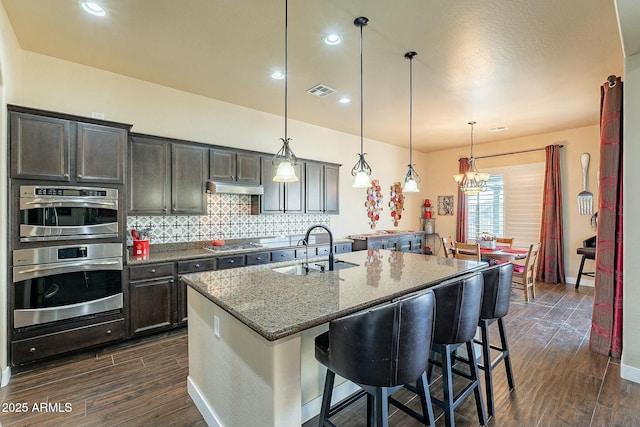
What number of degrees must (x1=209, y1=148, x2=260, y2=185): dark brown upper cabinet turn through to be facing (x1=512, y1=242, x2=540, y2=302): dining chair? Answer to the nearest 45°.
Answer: approximately 45° to its left

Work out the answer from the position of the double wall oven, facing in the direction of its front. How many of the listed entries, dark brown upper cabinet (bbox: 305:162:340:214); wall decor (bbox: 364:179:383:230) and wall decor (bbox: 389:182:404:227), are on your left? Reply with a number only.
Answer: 3

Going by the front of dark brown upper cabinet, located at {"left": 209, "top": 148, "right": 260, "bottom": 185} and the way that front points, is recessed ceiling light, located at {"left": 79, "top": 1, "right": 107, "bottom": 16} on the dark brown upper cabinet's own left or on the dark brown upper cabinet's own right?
on the dark brown upper cabinet's own right

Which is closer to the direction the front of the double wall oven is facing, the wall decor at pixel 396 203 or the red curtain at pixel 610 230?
the red curtain

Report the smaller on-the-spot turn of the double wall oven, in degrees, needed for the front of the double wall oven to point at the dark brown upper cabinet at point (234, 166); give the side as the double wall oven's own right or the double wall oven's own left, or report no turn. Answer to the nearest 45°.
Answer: approximately 90° to the double wall oven's own left

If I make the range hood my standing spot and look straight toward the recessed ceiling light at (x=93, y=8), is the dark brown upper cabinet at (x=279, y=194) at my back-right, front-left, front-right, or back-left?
back-left

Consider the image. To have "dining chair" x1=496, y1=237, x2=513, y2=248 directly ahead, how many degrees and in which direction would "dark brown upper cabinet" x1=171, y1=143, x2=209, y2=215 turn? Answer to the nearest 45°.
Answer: approximately 90° to its left

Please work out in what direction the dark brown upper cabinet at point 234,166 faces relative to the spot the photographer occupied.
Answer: facing the viewer and to the right of the viewer

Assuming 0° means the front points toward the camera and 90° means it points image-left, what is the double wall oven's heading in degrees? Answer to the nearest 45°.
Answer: approximately 0°

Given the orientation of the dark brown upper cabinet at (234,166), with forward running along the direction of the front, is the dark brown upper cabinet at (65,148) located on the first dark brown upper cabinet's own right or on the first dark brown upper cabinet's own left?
on the first dark brown upper cabinet's own right

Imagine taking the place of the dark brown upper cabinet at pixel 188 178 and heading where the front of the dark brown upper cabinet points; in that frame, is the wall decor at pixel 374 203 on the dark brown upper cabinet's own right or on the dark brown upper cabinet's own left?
on the dark brown upper cabinet's own left

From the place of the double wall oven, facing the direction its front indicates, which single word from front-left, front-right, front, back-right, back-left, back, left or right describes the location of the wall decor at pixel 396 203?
left

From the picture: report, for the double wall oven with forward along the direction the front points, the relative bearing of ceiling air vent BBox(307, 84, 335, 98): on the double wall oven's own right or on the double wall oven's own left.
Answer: on the double wall oven's own left
